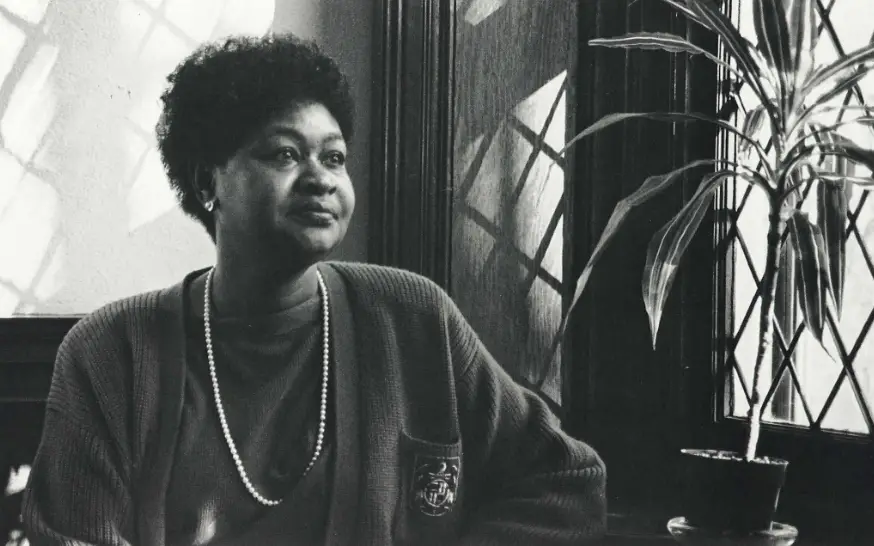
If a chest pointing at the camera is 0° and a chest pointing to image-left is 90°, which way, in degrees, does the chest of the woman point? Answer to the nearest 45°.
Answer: approximately 0°

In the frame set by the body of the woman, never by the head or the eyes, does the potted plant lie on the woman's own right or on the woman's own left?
on the woman's own left

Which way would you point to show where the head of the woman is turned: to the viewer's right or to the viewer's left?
to the viewer's right
